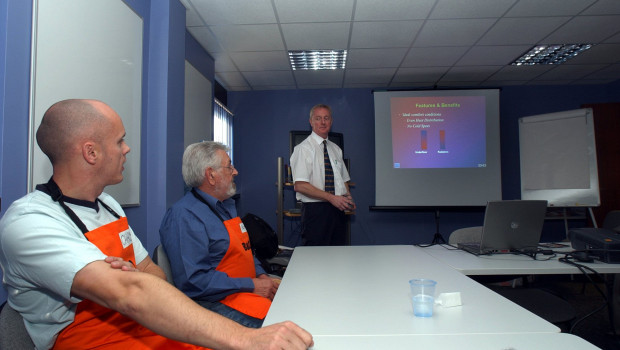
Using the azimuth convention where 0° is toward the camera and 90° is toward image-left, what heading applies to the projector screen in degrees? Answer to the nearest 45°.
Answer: approximately 0°

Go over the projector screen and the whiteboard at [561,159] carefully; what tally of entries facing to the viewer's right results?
0

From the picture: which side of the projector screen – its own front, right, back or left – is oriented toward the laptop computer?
front

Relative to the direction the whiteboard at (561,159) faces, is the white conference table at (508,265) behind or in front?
in front

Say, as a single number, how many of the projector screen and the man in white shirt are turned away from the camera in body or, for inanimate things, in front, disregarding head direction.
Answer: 0

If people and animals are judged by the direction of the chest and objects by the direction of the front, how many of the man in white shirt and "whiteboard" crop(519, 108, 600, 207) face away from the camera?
0

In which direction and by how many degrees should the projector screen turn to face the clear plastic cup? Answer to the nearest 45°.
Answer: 0° — it already faces it

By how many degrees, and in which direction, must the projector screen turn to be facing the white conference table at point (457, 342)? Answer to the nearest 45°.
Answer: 0° — it already faces it

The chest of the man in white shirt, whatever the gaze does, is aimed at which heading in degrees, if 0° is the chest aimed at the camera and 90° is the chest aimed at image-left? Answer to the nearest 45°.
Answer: approximately 315°

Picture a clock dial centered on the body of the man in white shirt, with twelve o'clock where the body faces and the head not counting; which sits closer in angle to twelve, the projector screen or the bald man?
the bald man
